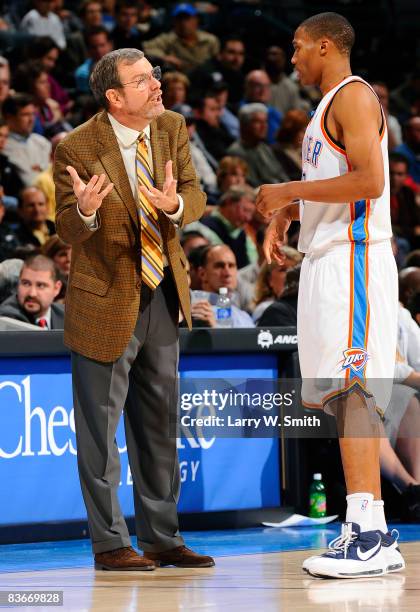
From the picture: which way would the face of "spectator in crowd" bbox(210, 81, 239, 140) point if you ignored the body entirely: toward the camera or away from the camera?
toward the camera

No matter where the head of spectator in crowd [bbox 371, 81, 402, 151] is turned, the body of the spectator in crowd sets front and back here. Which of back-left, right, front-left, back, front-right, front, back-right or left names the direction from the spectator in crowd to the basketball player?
front-left

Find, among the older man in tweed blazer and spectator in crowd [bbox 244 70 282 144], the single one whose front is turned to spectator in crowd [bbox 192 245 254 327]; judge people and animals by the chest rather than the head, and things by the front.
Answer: spectator in crowd [bbox 244 70 282 144]

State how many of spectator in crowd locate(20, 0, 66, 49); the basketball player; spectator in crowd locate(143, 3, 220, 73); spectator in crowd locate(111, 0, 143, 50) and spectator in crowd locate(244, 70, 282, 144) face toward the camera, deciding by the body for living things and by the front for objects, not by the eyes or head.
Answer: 4

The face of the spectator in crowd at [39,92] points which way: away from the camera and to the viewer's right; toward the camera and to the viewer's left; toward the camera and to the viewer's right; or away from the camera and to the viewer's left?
toward the camera and to the viewer's right

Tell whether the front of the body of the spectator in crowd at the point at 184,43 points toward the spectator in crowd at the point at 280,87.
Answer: no

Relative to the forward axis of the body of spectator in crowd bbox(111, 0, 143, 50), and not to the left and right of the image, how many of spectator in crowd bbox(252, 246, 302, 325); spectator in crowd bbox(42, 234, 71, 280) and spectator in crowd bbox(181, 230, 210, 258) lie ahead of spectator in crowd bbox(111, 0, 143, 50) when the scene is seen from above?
3

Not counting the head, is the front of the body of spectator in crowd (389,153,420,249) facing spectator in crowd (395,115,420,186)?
no

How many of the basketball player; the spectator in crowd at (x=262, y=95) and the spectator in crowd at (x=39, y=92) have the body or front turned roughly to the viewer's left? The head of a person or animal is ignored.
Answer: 1

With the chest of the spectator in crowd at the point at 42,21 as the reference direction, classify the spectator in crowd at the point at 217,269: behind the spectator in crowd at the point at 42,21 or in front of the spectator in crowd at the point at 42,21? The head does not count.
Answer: in front

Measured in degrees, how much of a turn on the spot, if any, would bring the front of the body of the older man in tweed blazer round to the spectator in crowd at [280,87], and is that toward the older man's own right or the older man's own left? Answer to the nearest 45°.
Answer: approximately 135° to the older man's own left

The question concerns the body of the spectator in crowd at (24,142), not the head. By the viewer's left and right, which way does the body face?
facing the viewer and to the right of the viewer

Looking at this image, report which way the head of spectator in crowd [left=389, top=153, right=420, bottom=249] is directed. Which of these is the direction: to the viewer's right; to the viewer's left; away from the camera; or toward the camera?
toward the camera

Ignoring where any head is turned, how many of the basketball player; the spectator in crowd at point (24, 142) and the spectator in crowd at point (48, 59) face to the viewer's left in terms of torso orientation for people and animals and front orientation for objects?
1

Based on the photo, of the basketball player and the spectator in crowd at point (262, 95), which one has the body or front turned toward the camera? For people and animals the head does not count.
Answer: the spectator in crowd

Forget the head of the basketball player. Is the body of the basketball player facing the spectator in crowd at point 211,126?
no

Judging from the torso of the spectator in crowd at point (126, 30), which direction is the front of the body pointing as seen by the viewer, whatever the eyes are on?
toward the camera

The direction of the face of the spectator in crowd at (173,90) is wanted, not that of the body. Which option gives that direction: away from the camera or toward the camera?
toward the camera

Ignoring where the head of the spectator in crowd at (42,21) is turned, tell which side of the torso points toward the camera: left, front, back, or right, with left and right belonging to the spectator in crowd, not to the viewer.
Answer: front

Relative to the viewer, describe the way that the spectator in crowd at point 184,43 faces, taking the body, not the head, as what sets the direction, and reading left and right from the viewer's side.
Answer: facing the viewer
